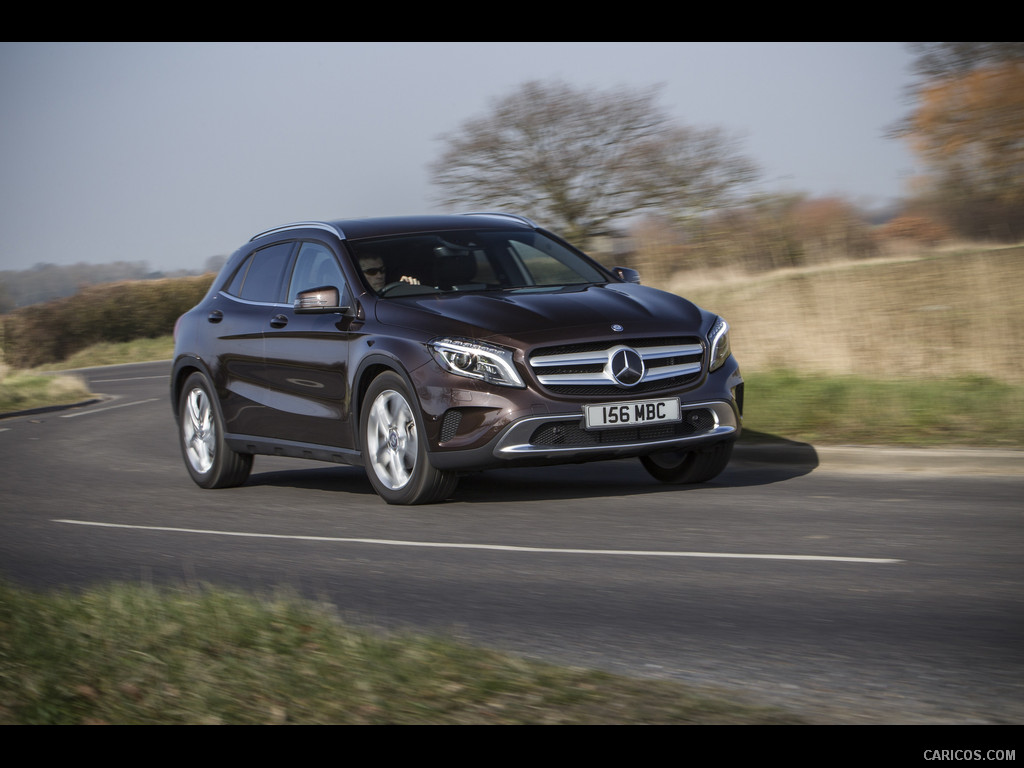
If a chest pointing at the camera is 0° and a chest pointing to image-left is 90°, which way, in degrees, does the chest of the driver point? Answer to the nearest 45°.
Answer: approximately 315°

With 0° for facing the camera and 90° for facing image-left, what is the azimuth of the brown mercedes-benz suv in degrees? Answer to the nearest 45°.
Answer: approximately 315°
